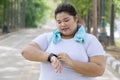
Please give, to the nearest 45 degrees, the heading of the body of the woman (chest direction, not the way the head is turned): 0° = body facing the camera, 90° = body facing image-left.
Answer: approximately 0°
